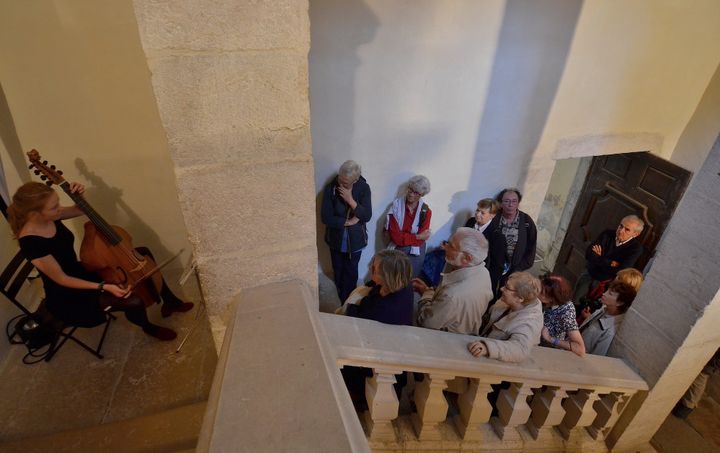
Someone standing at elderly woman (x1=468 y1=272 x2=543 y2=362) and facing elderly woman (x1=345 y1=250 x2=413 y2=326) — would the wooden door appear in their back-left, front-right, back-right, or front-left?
back-right

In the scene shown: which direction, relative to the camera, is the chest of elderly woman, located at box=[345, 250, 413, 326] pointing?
to the viewer's left

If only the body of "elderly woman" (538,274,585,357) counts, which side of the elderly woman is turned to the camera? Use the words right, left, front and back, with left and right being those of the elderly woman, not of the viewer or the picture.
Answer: left

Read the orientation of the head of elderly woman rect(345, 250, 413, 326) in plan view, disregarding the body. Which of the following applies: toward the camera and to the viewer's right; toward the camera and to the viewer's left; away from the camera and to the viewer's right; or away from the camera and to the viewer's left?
away from the camera and to the viewer's left

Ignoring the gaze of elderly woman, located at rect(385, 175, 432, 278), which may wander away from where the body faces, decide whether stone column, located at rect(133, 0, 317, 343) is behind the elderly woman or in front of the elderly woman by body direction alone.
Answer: in front

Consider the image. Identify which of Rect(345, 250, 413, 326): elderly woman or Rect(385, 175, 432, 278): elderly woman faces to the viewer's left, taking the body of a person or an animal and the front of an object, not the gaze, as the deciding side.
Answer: Rect(345, 250, 413, 326): elderly woman

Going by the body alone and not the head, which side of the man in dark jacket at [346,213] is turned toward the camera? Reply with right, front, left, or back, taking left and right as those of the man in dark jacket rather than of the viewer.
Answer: front

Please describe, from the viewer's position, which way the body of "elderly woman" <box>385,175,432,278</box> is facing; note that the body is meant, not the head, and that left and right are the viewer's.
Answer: facing the viewer

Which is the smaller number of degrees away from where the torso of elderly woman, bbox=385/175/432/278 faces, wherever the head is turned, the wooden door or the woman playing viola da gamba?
the woman playing viola da gamba

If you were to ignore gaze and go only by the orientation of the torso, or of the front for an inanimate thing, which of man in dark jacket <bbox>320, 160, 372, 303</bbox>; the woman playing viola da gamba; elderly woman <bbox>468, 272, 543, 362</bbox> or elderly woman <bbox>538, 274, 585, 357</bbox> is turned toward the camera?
the man in dark jacket

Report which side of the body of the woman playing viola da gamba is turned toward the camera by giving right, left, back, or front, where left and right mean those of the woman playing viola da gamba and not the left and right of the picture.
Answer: right

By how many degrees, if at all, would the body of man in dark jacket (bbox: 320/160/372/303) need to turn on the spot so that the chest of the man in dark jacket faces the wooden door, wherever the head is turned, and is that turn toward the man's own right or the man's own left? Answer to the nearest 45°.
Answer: approximately 90° to the man's own left

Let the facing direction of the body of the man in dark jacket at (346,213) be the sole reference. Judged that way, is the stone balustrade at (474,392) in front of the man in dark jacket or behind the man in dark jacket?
in front

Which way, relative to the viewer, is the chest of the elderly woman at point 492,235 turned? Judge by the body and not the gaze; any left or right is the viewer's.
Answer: facing the viewer and to the left of the viewer

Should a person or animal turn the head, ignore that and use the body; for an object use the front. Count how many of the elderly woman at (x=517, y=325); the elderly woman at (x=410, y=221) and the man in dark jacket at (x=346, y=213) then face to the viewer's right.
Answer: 0

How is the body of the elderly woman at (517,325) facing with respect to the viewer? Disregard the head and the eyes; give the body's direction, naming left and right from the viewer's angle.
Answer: facing to the left of the viewer

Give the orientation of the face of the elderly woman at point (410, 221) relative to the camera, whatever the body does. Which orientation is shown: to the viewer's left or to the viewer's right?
to the viewer's left
